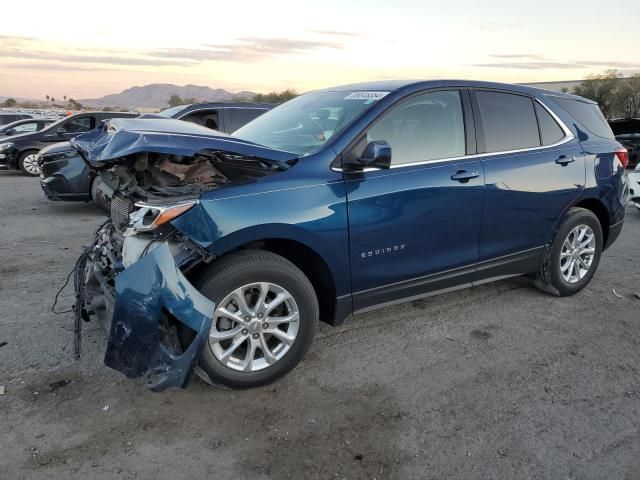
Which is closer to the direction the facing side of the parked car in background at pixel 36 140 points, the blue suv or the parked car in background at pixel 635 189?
the blue suv

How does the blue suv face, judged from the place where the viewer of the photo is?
facing the viewer and to the left of the viewer

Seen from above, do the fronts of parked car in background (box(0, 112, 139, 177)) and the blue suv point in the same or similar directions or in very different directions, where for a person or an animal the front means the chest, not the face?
same or similar directions

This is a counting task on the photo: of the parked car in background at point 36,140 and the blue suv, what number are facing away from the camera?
0

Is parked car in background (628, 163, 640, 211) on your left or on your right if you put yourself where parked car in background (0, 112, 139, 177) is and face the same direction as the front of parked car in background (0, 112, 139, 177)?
on your left

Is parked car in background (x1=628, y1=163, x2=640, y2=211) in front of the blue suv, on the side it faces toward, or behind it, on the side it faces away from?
behind

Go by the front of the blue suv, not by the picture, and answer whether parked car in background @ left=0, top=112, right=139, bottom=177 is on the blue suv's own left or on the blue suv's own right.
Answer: on the blue suv's own right

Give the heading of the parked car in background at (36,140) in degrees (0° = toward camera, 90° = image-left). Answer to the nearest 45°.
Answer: approximately 45°

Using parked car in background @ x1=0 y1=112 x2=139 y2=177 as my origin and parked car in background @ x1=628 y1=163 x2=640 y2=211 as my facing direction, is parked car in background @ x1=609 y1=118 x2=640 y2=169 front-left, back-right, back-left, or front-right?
front-left

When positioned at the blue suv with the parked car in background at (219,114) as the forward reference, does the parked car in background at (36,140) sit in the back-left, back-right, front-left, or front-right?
front-left

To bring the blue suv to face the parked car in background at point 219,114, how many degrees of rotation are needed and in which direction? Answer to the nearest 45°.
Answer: approximately 135° to its right

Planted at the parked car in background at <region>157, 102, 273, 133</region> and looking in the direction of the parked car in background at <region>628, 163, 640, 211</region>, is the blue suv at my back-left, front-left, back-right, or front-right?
front-right
